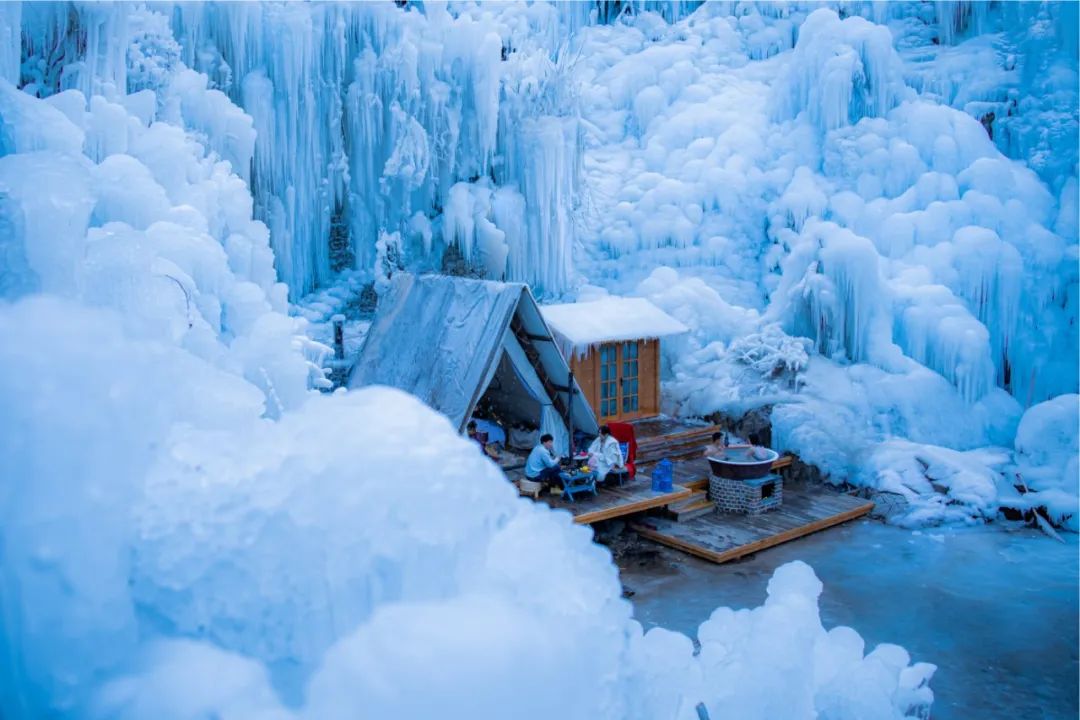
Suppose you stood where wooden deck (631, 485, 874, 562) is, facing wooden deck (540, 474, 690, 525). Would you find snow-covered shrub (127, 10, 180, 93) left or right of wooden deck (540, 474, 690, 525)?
right

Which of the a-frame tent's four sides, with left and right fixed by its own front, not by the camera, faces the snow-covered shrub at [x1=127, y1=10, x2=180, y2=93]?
back

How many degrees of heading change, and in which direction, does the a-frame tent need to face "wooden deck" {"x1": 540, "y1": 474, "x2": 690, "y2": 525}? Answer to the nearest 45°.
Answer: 0° — it already faces it

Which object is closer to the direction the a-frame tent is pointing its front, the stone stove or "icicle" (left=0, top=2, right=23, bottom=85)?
the stone stove

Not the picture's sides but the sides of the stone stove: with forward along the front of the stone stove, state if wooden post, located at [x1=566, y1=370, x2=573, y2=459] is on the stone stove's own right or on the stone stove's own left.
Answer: on the stone stove's own right

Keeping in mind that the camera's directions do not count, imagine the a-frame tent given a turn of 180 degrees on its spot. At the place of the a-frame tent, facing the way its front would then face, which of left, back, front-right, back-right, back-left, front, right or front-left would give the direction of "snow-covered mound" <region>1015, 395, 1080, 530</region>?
back-right

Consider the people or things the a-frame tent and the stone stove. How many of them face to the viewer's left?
0

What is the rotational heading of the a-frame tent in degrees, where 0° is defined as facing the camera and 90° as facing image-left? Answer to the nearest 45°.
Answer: approximately 315°

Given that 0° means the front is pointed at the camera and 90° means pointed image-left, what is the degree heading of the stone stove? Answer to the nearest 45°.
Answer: approximately 315°

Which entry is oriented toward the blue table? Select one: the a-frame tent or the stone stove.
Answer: the a-frame tent

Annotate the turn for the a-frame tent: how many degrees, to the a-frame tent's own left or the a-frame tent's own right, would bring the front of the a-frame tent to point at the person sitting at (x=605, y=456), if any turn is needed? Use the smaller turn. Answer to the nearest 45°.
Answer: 0° — it already faces them

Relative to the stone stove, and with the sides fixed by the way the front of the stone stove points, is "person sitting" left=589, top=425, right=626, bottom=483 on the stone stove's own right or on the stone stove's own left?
on the stone stove's own right

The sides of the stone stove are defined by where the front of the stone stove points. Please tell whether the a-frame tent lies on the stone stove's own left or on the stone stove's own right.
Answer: on the stone stove's own right

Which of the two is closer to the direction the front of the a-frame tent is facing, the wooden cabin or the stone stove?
the stone stove
